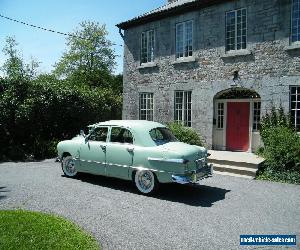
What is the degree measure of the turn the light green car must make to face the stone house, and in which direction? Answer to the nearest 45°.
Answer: approximately 90° to its right

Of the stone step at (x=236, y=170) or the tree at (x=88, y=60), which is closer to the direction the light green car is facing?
the tree

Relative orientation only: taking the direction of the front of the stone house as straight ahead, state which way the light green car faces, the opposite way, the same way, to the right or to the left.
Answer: to the right

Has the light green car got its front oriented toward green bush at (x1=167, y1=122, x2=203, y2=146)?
no

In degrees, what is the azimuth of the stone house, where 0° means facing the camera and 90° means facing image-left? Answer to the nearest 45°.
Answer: approximately 45°

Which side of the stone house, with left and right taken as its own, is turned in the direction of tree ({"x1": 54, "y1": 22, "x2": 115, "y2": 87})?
right

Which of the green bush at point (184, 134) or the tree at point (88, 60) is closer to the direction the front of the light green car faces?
the tree

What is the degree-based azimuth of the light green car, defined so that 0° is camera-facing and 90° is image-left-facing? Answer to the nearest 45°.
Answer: approximately 135°
